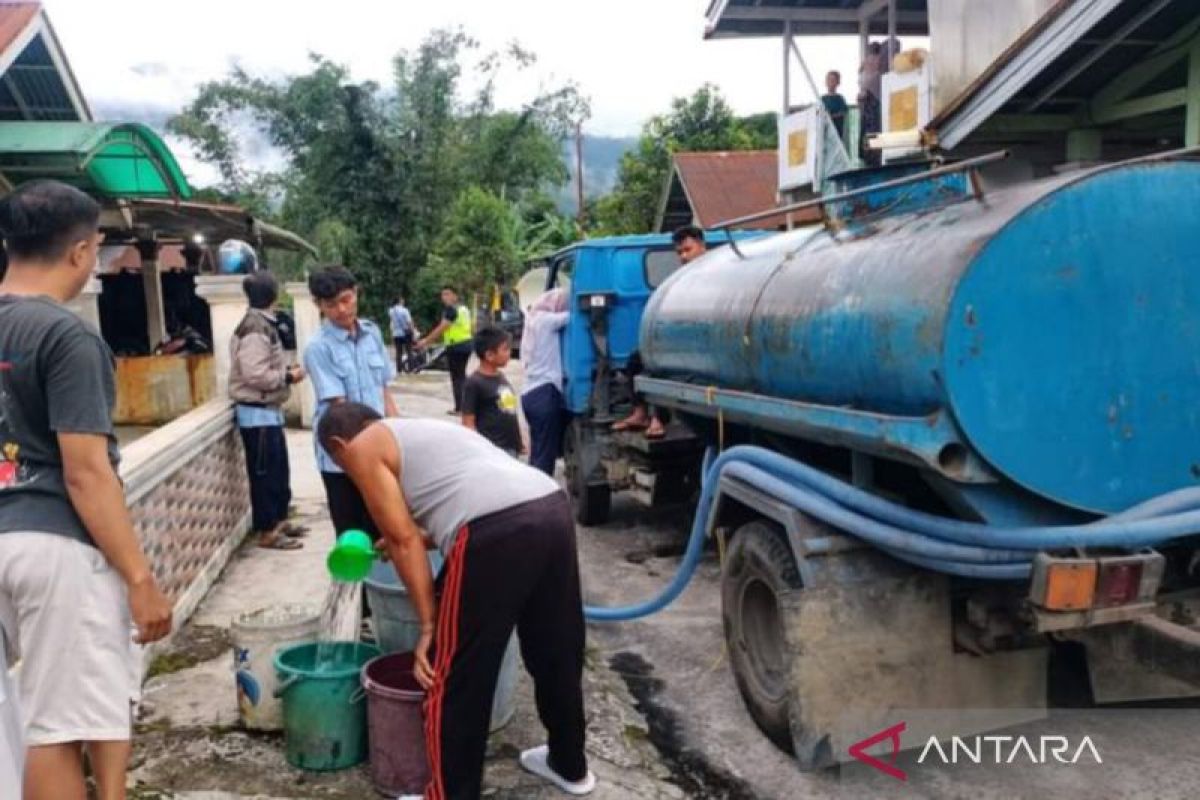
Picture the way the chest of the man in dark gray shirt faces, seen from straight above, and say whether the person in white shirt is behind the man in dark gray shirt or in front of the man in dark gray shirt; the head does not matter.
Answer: in front

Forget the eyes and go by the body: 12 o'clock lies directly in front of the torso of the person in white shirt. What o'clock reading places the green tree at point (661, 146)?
The green tree is roughly at 11 o'clock from the person in white shirt.

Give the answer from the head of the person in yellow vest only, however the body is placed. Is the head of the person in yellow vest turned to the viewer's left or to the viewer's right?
to the viewer's left

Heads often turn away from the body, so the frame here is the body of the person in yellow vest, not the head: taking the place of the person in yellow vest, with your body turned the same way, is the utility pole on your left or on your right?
on your right

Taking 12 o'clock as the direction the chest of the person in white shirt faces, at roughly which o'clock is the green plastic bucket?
The green plastic bucket is roughly at 5 o'clock from the person in white shirt.

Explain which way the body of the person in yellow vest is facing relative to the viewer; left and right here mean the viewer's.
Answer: facing to the left of the viewer

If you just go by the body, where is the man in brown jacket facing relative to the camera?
to the viewer's right

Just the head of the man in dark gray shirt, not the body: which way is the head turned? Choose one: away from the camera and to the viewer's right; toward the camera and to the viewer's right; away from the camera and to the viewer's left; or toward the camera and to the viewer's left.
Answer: away from the camera and to the viewer's right

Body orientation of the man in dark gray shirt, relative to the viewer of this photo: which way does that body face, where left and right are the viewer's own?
facing away from the viewer and to the right of the viewer

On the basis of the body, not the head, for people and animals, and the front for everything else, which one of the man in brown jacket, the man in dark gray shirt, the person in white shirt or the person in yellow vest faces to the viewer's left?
the person in yellow vest

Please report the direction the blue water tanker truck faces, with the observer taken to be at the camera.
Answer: facing away from the viewer and to the left of the viewer

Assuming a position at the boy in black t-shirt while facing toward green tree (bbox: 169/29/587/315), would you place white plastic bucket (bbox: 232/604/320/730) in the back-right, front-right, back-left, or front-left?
back-left
